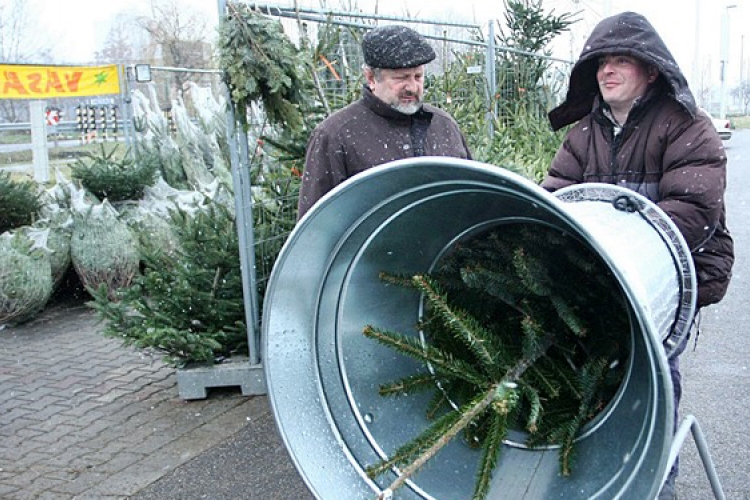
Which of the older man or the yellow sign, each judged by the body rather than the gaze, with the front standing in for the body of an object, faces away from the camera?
the yellow sign

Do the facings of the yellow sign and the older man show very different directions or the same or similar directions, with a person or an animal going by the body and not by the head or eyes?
very different directions

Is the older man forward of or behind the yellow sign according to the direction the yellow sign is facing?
behind

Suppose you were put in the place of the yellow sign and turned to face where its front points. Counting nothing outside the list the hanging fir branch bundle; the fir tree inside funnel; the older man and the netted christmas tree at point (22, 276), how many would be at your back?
4

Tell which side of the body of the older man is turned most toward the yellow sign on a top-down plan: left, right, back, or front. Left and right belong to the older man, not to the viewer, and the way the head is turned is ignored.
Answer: back

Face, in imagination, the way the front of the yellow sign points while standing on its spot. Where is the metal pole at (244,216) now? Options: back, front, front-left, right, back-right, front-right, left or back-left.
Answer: back

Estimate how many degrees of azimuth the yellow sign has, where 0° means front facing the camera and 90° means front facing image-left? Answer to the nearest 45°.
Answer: approximately 180°

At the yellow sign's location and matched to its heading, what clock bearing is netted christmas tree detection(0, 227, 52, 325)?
The netted christmas tree is roughly at 6 o'clock from the yellow sign.

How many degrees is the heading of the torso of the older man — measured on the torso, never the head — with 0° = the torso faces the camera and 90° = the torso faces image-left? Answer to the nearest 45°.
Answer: approximately 315°

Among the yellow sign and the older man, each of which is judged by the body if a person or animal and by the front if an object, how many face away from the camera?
1
